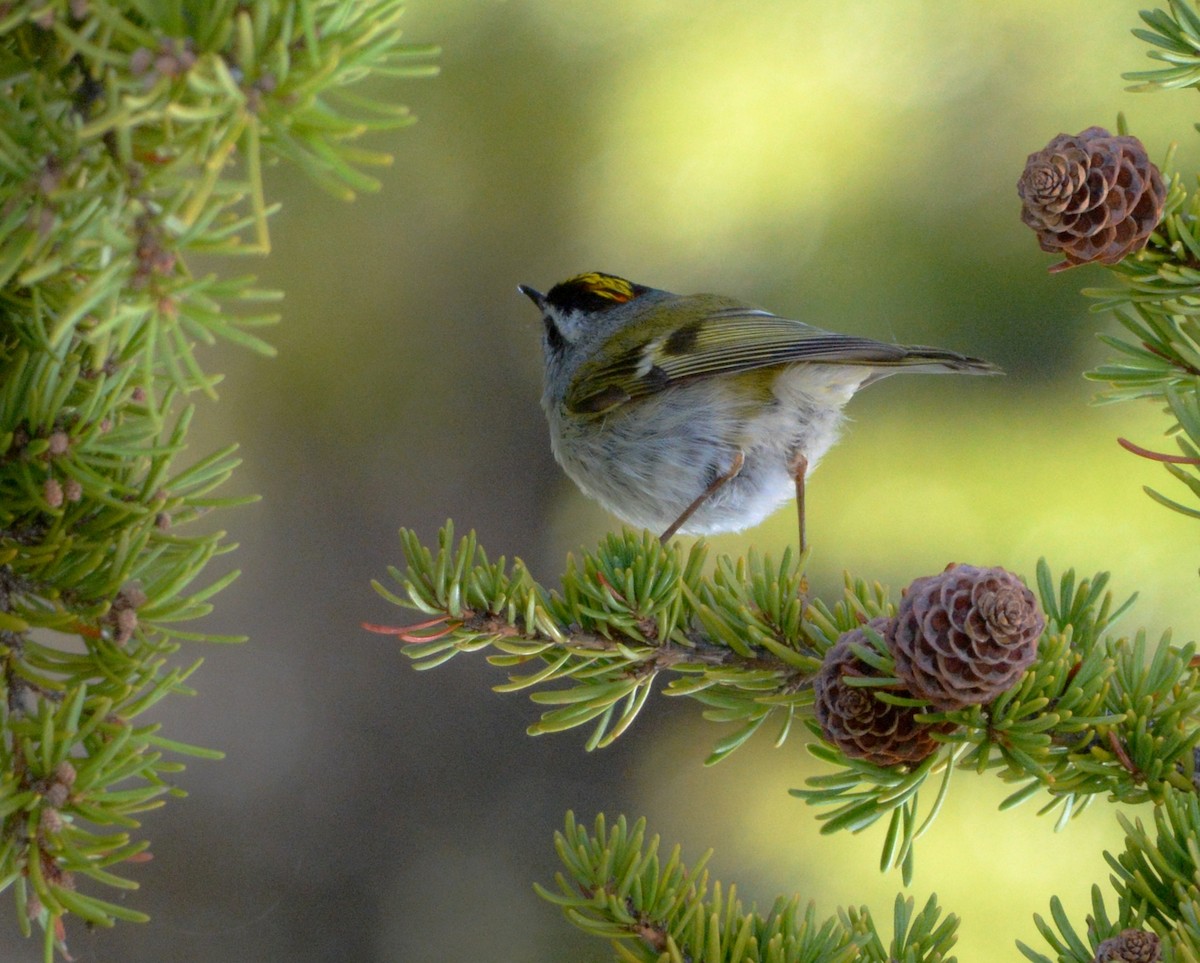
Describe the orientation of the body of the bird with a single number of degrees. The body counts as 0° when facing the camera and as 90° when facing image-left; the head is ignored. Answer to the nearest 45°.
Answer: approximately 90°

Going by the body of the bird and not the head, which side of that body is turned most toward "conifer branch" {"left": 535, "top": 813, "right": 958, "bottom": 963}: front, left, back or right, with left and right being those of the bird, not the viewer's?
left

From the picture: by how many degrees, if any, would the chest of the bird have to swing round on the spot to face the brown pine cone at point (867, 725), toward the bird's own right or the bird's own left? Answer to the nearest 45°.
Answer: approximately 180°

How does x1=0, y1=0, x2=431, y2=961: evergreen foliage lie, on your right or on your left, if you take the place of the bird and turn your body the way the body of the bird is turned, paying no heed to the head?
on your left
